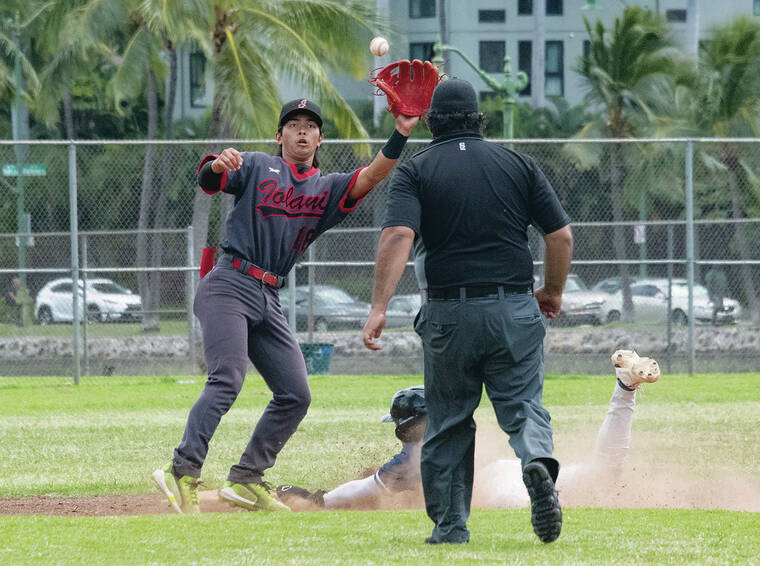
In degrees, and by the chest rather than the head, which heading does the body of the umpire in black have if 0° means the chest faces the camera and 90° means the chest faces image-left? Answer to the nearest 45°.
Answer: approximately 180°

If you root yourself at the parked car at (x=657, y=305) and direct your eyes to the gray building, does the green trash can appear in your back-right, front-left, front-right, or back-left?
back-left

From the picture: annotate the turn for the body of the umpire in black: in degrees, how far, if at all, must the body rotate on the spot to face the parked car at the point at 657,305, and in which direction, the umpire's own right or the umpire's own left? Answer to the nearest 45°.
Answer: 0° — they already face it

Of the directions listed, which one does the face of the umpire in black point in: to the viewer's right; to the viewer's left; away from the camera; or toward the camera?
away from the camera

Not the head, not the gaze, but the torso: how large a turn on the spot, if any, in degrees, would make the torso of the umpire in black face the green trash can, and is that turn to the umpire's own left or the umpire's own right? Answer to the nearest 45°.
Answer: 0° — they already face it

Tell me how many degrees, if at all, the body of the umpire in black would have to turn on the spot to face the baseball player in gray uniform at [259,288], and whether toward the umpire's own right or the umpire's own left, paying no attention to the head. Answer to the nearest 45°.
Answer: approximately 45° to the umpire's own left

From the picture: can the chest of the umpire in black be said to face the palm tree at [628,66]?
yes

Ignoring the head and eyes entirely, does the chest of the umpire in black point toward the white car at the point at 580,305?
yes

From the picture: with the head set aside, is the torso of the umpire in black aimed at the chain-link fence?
yes

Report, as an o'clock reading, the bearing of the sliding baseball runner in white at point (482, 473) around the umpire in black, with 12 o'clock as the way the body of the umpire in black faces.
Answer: The sliding baseball runner in white is roughly at 12 o'clock from the umpire in black.
